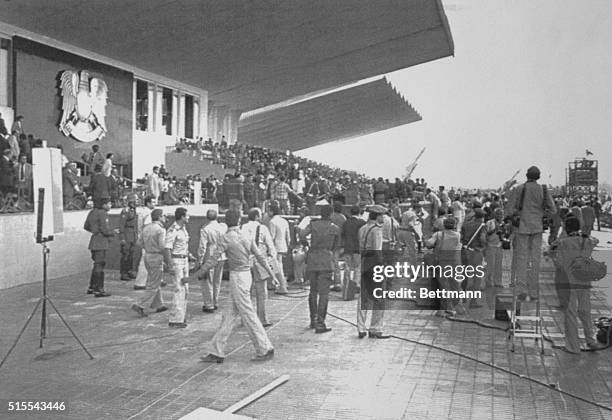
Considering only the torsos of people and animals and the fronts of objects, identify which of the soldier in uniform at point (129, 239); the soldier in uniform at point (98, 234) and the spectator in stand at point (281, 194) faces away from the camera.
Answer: the spectator in stand

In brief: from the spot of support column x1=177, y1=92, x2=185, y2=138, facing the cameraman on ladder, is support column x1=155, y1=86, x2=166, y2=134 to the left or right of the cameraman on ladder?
right

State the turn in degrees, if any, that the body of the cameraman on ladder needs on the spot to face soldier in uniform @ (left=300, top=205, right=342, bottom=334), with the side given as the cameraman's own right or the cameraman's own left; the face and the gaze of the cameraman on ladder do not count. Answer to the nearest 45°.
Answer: approximately 90° to the cameraman's own left

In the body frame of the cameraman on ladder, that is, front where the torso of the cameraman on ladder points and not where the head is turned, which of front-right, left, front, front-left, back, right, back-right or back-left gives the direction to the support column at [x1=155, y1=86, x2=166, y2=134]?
front-left

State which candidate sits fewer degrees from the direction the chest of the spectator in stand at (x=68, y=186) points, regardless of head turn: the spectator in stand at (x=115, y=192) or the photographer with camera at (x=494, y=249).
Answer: the photographer with camera

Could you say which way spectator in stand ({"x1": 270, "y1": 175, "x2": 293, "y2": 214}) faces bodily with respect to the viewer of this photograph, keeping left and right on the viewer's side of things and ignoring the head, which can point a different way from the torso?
facing away from the viewer

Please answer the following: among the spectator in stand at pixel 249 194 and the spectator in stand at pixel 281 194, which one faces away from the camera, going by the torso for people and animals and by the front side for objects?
the spectator in stand at pixel 281 194

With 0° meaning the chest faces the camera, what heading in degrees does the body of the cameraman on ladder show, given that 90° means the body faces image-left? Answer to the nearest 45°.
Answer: approximately 180°

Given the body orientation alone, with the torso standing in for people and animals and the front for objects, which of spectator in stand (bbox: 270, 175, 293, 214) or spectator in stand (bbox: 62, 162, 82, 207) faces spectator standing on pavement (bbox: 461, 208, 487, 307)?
spectator in stand (bbox: 62, 162, 82, 207)

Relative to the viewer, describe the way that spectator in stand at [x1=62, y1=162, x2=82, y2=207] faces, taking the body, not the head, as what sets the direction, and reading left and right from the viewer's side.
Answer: facing the viewer and to the right of the viewer
